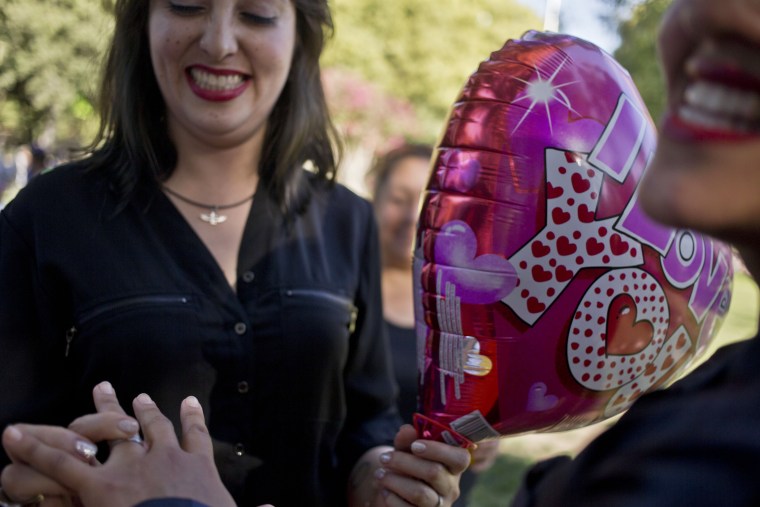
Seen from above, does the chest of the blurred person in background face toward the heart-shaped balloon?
yes

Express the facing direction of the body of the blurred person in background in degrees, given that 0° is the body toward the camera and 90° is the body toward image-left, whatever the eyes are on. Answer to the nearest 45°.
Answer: approximately 0°
